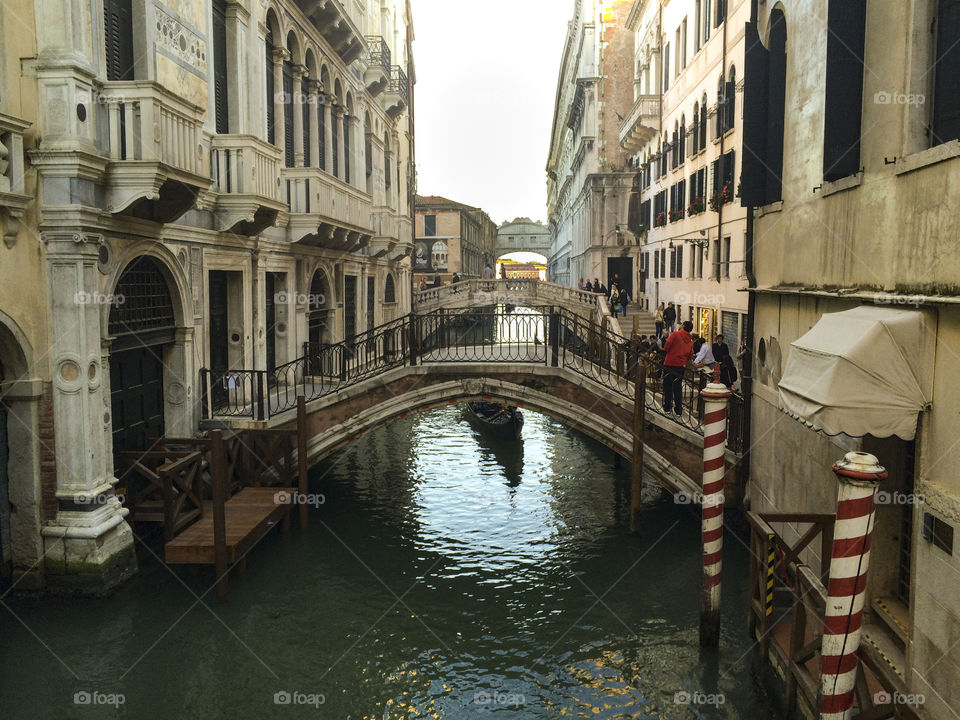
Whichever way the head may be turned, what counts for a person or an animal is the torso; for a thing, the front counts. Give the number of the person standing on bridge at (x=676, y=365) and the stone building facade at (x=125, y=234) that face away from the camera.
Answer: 1

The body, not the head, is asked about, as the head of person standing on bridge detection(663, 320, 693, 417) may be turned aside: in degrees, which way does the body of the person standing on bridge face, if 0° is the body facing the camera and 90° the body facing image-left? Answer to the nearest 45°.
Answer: approximately 180°

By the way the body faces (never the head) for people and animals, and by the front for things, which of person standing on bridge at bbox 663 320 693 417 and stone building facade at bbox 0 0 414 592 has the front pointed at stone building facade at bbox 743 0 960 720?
stone building facade at bbox 0 0 414 592

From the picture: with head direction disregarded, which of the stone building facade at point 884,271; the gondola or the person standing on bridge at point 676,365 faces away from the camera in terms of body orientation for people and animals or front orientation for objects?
the person standing on bridge

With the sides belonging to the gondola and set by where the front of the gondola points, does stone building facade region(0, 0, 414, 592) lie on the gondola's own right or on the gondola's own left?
on the gondola's own right

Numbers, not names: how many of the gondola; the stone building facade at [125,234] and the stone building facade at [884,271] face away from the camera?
0

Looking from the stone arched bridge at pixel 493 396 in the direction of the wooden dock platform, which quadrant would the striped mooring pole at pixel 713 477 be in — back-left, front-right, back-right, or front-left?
front-left

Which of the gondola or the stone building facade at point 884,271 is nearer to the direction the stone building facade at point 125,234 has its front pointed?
the stone building facade

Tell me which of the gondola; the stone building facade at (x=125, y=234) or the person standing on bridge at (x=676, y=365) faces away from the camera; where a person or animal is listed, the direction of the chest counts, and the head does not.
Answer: the person standing on bridge

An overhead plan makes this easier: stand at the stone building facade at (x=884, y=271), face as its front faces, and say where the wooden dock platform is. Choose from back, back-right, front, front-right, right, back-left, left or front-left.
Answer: front-right

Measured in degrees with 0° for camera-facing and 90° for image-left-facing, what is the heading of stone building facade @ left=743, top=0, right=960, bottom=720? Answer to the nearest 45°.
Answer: approximately 45°

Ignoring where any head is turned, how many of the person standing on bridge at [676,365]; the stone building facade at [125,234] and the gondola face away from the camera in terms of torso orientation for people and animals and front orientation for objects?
1

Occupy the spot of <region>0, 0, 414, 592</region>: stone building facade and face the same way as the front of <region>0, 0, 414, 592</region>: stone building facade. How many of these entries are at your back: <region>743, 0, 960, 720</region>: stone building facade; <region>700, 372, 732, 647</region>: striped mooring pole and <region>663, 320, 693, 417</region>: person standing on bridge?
0

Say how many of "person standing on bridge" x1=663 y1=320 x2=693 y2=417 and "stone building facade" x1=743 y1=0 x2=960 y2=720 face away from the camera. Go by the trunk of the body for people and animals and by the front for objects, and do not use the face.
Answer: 1

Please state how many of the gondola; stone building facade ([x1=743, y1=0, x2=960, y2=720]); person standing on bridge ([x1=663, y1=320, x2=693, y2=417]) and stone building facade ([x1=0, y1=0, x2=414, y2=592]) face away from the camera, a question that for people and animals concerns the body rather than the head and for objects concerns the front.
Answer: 1
